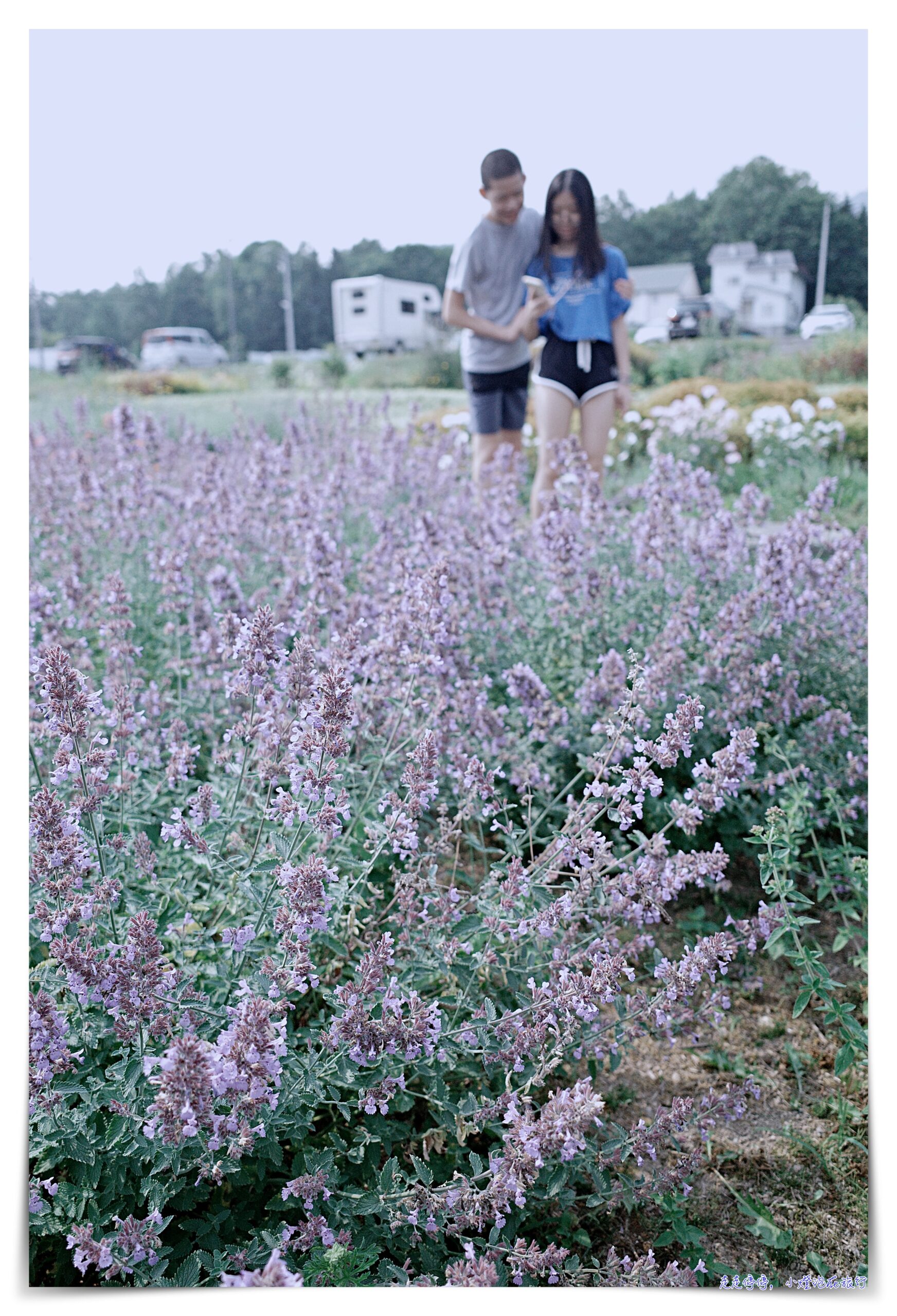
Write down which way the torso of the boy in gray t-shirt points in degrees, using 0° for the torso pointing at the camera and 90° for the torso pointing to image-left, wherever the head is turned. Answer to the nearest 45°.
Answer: approximately 315°

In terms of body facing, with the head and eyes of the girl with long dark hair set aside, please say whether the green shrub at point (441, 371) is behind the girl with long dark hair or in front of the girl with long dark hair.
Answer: behind

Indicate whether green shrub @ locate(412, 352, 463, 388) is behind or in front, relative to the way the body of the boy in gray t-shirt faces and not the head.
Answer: behind

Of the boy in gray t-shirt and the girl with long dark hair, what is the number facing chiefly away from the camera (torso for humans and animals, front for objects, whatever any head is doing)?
0

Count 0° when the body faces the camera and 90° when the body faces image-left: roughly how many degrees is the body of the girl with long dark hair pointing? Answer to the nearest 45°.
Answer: approximately 0°
